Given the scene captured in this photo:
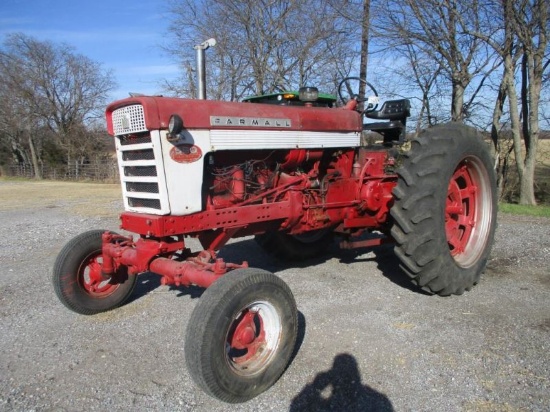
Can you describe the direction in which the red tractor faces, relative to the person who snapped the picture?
facing the viewer and to the left of the viewer

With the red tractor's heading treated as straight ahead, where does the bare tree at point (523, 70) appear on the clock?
The bare tree is roughly at 6 o'clock from the red tractor.

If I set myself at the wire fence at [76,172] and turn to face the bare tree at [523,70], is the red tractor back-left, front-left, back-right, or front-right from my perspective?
front-right

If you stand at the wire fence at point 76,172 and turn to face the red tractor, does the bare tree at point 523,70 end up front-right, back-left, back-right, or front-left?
front-left

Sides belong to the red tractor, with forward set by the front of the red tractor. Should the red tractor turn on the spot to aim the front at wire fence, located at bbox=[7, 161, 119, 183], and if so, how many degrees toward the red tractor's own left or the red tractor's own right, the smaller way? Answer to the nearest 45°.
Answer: approximately 90° to the red tractor's own right
